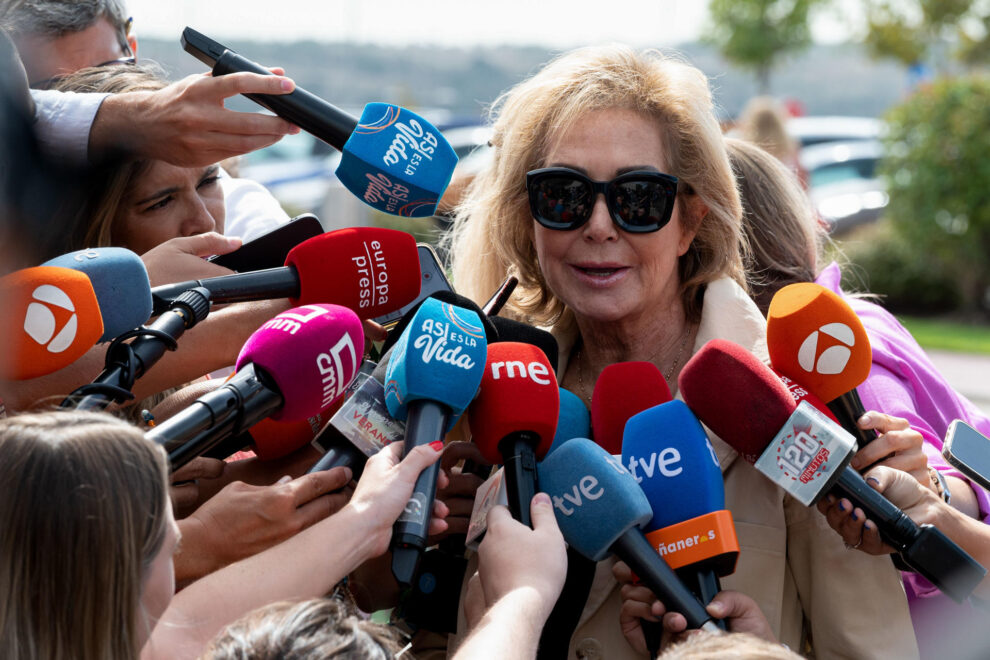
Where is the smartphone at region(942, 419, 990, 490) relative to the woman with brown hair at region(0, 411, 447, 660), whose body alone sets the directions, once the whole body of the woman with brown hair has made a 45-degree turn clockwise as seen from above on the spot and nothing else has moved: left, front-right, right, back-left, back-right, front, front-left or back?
front

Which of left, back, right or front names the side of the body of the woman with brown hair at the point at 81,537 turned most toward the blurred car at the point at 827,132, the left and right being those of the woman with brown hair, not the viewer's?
front

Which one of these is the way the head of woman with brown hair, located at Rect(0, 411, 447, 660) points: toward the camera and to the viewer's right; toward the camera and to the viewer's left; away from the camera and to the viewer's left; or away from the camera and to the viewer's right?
away from the camera and to the viewer's right

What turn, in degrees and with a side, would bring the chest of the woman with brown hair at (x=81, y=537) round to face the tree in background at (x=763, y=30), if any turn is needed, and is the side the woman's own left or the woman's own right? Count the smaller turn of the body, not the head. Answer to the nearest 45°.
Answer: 0° — they already face it

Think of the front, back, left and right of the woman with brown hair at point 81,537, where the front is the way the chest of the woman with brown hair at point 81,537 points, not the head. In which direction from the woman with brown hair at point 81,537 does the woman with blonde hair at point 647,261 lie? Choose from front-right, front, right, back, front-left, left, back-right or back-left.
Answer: front

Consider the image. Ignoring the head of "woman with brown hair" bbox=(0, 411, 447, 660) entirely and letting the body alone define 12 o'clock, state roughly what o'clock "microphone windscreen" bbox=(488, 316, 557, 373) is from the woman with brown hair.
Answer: The microphone windscreen is roughly at 12 o'clock from the woman with brown hair.

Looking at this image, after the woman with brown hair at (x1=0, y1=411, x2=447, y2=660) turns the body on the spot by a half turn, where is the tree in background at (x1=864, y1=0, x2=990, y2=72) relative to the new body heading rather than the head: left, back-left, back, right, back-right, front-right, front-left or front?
back

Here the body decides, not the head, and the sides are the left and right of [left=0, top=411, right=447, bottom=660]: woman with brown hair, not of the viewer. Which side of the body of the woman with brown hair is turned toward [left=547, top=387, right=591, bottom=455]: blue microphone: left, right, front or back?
front

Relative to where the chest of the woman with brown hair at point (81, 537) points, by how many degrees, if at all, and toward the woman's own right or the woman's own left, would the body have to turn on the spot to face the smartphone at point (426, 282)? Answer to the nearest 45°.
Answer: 0° — they already face it

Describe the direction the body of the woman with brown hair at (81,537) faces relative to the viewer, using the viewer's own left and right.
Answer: facing away from the viewer and to the right of the viewer
